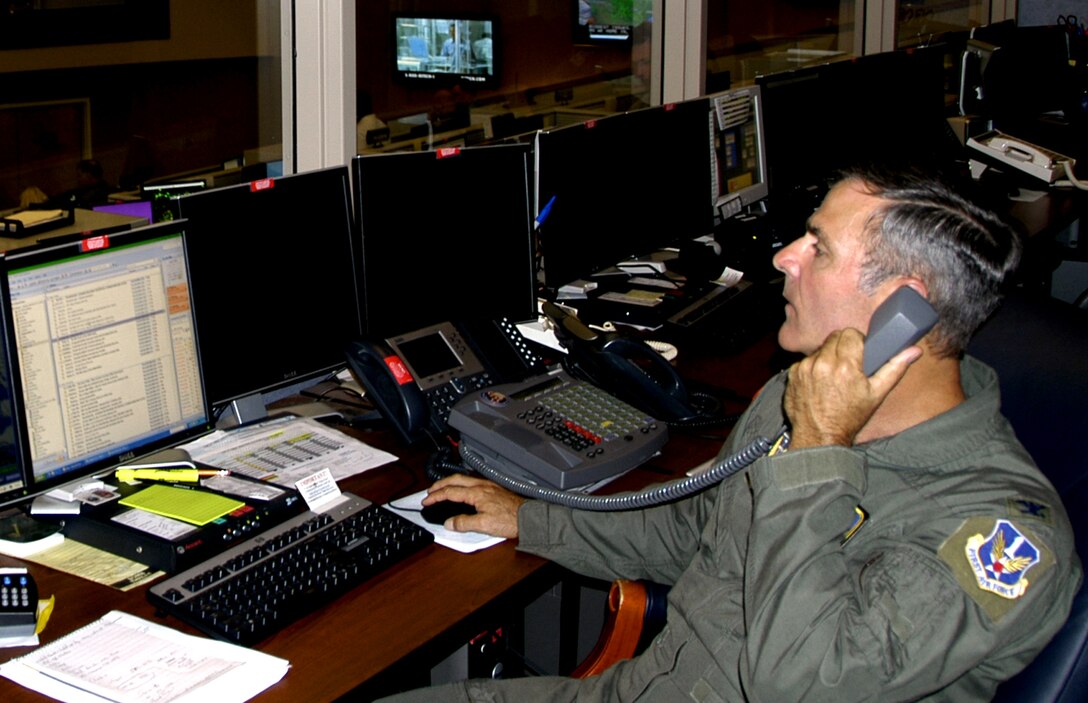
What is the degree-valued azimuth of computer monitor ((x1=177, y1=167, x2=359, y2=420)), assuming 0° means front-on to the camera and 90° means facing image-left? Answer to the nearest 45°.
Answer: approximately 315°

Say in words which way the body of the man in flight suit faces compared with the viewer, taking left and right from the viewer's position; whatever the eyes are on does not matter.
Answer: facing to the left of the viewer

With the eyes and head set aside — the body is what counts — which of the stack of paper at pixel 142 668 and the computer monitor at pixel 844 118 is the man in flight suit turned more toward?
the stack of paper

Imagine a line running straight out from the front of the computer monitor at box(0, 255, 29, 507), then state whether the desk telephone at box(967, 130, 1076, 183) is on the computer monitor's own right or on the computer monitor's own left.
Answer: on the computer monitor's own left

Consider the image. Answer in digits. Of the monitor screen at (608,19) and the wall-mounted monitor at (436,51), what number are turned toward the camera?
2

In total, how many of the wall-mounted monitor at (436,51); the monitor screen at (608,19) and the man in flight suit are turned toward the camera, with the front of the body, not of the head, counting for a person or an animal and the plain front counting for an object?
2

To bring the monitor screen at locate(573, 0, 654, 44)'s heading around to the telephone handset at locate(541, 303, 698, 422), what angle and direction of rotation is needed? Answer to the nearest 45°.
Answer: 0° — it already faces it

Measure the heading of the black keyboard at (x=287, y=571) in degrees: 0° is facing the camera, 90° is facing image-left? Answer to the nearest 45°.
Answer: approximately 315°

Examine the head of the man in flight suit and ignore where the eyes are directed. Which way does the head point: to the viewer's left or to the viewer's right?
to the viewer's left
